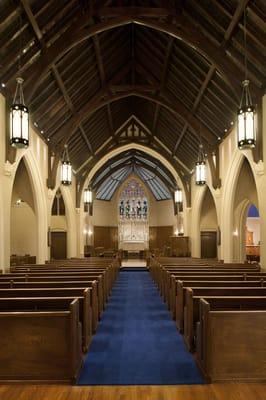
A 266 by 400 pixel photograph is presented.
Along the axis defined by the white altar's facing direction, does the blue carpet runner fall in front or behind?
in front

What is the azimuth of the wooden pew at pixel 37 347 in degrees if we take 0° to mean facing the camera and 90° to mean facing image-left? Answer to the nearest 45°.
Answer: approximately 180°

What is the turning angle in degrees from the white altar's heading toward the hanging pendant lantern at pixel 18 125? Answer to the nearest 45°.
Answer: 0° — it already faces it

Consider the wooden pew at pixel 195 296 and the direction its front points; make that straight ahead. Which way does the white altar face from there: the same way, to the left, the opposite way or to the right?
the opposite way

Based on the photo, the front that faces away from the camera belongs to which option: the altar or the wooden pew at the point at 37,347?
the wooden pew

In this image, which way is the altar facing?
toward the camera

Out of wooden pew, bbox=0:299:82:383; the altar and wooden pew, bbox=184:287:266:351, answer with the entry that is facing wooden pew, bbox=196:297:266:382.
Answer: the altar

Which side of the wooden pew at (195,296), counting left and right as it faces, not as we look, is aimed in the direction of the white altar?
front

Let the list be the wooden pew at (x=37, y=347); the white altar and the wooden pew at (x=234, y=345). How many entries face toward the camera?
1

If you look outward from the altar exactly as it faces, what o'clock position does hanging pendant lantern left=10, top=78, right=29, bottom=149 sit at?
The hanging pendant lantern is roughly at 12 o'clock from the altar.

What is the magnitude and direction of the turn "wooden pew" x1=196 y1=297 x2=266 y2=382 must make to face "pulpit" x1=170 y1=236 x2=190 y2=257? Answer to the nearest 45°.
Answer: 0° — it already faces it

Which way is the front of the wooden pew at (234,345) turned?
away from the camera

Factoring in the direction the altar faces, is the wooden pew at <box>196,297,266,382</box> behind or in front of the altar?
in front

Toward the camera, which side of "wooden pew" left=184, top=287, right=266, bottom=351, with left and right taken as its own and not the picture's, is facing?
back

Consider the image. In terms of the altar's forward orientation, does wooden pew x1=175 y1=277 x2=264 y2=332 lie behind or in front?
in front

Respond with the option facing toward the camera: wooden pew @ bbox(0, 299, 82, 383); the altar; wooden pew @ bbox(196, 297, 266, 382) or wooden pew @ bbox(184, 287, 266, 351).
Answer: the altar

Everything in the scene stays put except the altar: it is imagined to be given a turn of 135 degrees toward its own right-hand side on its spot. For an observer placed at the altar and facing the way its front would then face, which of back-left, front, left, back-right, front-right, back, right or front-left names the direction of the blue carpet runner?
back-left

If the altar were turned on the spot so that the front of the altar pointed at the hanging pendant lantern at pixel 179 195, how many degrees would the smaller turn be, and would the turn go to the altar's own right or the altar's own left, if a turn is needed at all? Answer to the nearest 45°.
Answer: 0° — it already faces it
